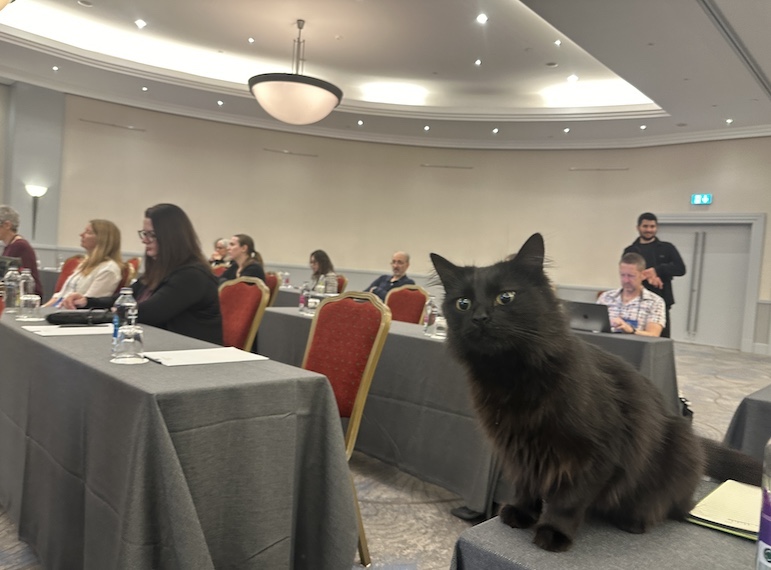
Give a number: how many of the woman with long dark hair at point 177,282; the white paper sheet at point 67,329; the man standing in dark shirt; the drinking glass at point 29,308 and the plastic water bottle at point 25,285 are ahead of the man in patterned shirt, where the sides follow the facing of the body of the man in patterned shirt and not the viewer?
4

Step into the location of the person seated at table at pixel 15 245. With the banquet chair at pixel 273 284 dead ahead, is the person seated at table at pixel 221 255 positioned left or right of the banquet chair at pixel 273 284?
left

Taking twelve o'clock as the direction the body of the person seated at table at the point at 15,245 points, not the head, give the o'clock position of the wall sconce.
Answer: The wall sconce is roughly at 3 o'clock from the person seated at table.

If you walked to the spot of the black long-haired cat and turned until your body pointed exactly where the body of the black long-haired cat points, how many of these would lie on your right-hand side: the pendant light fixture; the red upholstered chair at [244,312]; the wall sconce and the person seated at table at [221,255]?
4

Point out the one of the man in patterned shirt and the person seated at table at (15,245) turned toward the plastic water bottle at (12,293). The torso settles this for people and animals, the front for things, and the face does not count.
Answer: the man in patterned shirt

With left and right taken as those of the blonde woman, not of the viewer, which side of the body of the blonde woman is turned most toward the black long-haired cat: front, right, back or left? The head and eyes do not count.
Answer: left

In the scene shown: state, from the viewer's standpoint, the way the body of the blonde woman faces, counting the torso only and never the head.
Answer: to the viewer's left

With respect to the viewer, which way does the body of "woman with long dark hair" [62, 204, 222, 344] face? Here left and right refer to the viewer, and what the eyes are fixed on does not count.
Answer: facing to the left of the viewer

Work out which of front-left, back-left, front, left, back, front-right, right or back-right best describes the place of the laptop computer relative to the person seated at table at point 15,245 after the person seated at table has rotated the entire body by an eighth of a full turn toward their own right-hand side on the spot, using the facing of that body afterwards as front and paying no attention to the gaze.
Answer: back
